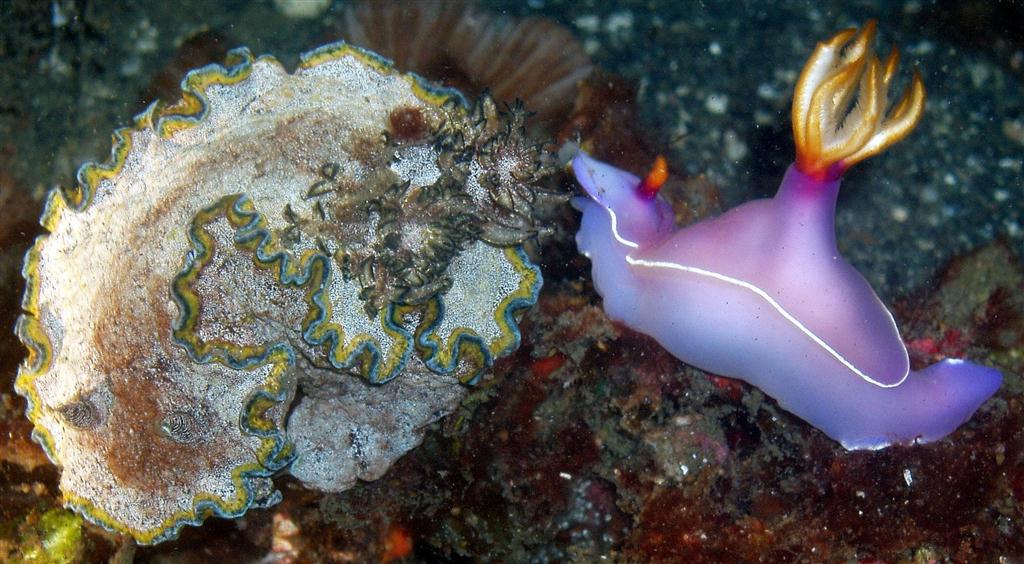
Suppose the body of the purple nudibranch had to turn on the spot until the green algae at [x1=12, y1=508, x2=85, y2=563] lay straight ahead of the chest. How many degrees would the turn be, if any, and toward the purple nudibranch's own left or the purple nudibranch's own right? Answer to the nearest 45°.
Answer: approximately 45° to the purple nudibranch's own left

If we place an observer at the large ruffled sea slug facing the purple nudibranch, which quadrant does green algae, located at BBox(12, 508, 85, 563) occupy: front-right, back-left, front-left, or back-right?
back-right

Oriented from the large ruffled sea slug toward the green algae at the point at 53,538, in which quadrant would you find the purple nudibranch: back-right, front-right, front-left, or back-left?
back-left

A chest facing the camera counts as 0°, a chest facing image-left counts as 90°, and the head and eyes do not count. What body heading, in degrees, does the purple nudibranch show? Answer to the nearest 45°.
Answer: approximately 90°
